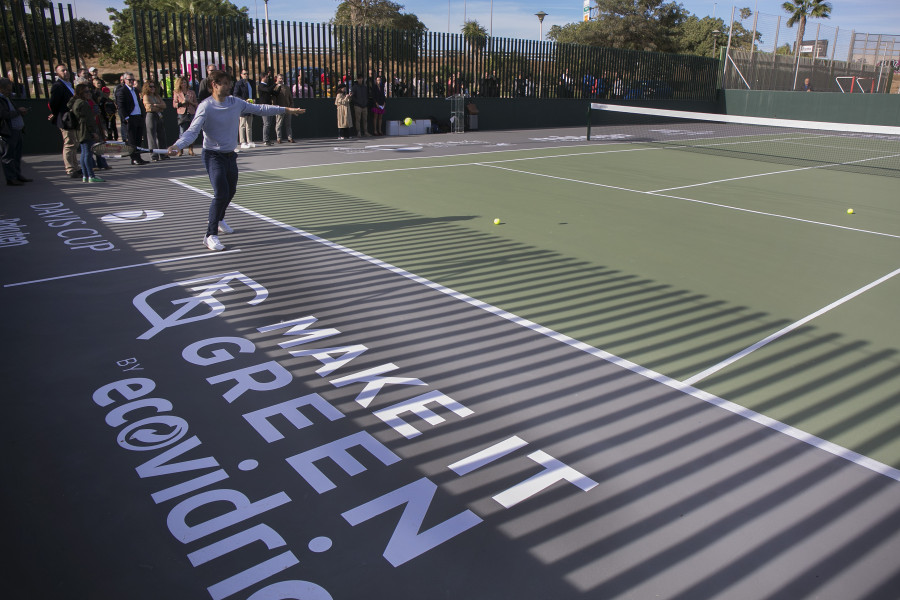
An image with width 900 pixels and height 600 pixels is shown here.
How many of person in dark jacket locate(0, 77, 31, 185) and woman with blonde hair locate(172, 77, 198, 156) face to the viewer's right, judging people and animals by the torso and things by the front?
1

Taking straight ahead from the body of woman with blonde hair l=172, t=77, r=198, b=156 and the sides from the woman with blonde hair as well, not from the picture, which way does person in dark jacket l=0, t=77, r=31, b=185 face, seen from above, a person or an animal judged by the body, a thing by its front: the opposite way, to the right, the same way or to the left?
to the left

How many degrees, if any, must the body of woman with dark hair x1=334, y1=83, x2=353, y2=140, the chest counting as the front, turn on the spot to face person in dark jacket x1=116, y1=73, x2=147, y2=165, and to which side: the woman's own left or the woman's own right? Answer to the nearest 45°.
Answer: approximately 45° to the woman's own right

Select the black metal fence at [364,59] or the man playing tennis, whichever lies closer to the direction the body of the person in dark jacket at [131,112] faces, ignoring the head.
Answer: the man playing tennis

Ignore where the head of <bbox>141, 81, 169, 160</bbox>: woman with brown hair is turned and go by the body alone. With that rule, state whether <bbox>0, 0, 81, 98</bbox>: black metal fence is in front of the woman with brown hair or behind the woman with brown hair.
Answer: behind

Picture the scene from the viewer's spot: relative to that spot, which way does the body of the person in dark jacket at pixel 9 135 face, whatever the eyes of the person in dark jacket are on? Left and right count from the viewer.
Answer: facing to the right of the viewer

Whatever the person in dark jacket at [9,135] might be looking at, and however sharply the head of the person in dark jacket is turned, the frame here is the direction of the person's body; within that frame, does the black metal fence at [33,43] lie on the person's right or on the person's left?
on the person's left

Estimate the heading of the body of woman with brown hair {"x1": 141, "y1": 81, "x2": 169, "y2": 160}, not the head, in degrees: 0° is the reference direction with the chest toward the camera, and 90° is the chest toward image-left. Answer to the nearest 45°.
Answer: approximately 315°

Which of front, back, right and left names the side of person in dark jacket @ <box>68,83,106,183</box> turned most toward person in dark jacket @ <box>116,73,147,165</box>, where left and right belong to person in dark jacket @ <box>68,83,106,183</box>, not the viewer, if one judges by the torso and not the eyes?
left

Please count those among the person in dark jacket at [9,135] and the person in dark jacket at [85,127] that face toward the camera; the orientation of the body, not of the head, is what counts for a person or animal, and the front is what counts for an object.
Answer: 0

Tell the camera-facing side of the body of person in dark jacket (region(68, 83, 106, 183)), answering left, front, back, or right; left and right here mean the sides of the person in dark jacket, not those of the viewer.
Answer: right

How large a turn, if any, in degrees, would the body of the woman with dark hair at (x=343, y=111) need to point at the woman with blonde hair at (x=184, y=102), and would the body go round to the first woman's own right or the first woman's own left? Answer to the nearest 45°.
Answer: approximately 45° to the first woman's own right
